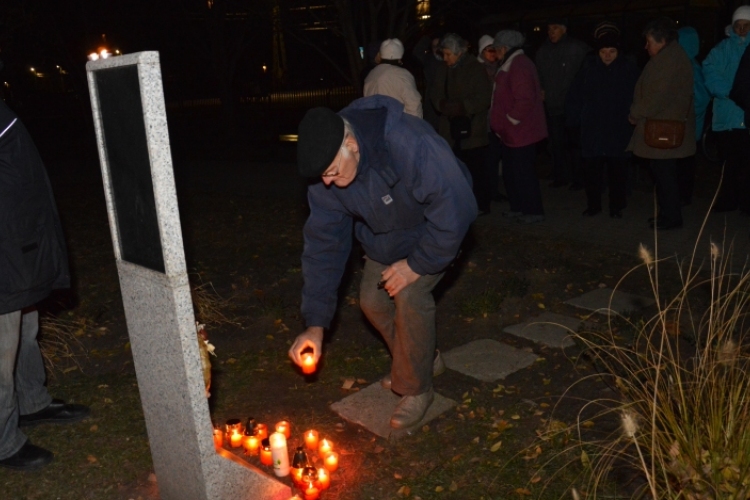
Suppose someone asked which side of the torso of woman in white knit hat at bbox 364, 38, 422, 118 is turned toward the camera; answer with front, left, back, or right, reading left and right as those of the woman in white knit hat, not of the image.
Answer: back

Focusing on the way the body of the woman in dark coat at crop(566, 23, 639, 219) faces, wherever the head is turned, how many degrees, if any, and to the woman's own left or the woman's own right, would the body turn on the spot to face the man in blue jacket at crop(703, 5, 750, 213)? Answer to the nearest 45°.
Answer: approximately 90° to the woman's own left

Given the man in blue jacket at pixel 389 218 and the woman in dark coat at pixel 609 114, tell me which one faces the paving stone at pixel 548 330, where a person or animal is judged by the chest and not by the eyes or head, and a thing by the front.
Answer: the woman in dark coat

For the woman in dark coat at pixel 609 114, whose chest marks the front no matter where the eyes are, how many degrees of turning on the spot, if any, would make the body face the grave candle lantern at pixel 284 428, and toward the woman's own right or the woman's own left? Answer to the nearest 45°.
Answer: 0° — they already face it

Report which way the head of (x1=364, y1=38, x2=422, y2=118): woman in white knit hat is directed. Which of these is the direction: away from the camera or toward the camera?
away from the camera

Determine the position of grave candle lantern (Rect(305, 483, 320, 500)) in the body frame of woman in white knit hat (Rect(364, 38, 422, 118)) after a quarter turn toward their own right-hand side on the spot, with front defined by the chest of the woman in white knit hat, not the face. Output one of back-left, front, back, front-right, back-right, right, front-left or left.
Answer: right

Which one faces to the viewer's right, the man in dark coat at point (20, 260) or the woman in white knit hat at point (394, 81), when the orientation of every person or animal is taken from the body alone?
the man in dark coat

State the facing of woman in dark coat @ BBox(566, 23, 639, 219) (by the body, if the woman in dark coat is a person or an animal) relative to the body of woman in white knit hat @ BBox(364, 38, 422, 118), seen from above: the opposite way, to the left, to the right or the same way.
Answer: the opposite way

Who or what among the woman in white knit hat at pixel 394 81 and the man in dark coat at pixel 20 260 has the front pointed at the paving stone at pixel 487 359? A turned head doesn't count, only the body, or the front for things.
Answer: the man in dark coat

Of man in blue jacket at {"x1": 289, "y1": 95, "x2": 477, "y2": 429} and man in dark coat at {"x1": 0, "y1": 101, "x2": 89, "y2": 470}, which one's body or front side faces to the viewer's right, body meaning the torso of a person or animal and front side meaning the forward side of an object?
the man in dark coat

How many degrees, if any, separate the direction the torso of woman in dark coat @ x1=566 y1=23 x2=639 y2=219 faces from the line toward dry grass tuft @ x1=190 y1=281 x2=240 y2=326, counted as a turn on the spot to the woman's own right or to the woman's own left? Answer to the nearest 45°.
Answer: approximately 45° to the woman's own right

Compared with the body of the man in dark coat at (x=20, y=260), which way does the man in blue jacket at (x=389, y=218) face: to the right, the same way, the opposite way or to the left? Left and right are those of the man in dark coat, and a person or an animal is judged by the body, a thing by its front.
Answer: the opposite way
